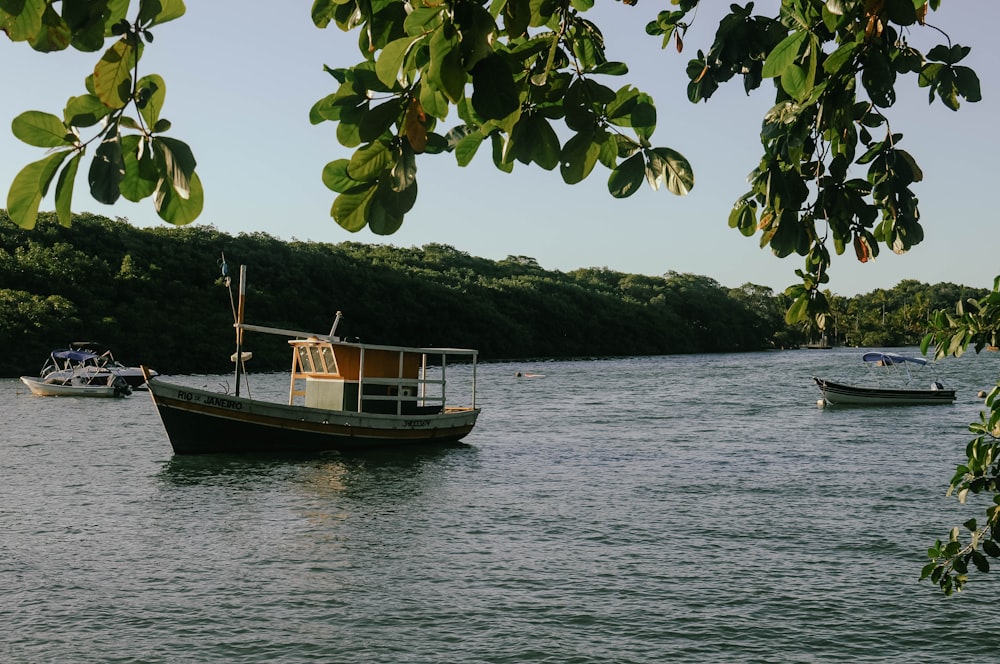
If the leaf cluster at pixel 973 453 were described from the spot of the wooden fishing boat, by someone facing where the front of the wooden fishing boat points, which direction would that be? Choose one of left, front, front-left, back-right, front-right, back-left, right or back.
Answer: front-left

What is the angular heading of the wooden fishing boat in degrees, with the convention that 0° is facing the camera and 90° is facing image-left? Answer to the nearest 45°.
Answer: approximately 45°
